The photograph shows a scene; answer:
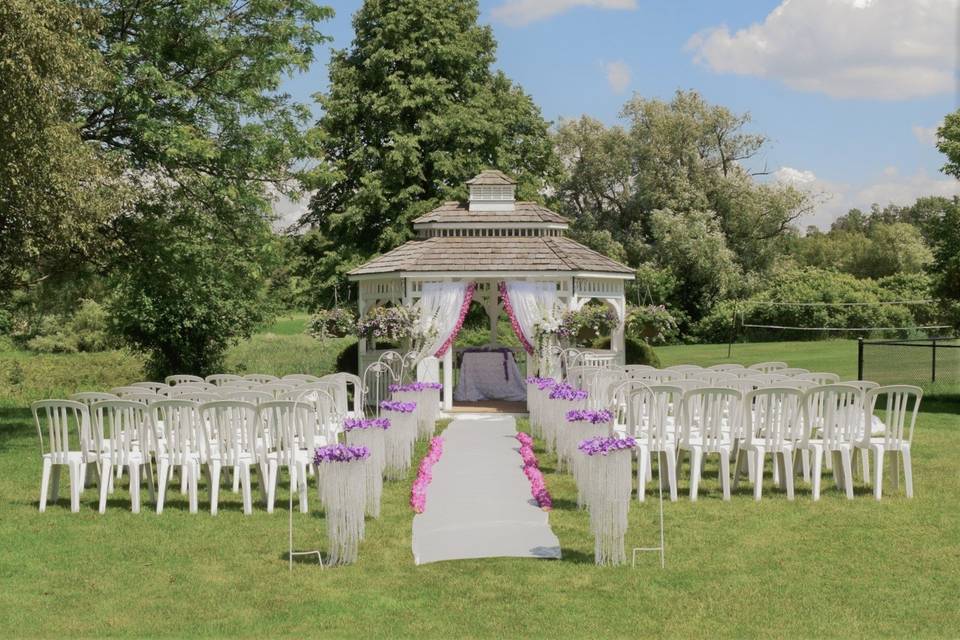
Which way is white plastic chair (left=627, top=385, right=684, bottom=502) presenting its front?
away from the camera

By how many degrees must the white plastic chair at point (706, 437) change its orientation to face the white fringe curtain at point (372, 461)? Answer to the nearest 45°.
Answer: approximately 135° to its left

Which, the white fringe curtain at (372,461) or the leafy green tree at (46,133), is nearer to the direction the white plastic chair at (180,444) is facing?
the leafy green tree

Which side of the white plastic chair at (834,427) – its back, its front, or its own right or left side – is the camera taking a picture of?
back

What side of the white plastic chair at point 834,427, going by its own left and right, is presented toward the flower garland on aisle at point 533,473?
left

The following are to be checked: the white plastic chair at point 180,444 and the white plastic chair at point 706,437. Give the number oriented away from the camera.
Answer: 2

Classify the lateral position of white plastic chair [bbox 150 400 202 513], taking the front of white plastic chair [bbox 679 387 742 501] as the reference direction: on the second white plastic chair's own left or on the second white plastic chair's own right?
on the second white plastic chair's own left

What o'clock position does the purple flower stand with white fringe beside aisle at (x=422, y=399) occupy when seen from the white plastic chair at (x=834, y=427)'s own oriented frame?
The purple flower stand with white fringe beside aisle is roughly at 10 o'clock from the white plastic chair.

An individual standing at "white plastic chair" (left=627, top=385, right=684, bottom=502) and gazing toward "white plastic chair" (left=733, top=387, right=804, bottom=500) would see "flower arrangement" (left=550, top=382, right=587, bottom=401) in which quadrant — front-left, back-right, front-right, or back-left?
back-left

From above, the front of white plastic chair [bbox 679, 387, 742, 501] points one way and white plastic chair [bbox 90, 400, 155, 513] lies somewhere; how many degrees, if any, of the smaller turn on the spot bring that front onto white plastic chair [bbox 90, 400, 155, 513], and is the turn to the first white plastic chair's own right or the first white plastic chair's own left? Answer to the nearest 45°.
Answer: approximately 90° to the first white plastic chair's own left

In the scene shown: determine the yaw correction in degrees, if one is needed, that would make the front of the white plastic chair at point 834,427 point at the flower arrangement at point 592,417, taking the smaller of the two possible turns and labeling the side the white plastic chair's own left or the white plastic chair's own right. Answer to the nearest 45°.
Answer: approximately 90° to the white plastic chair's own left

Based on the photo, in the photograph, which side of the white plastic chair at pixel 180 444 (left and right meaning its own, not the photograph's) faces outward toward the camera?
back

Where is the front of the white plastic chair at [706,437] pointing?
away from the camera
